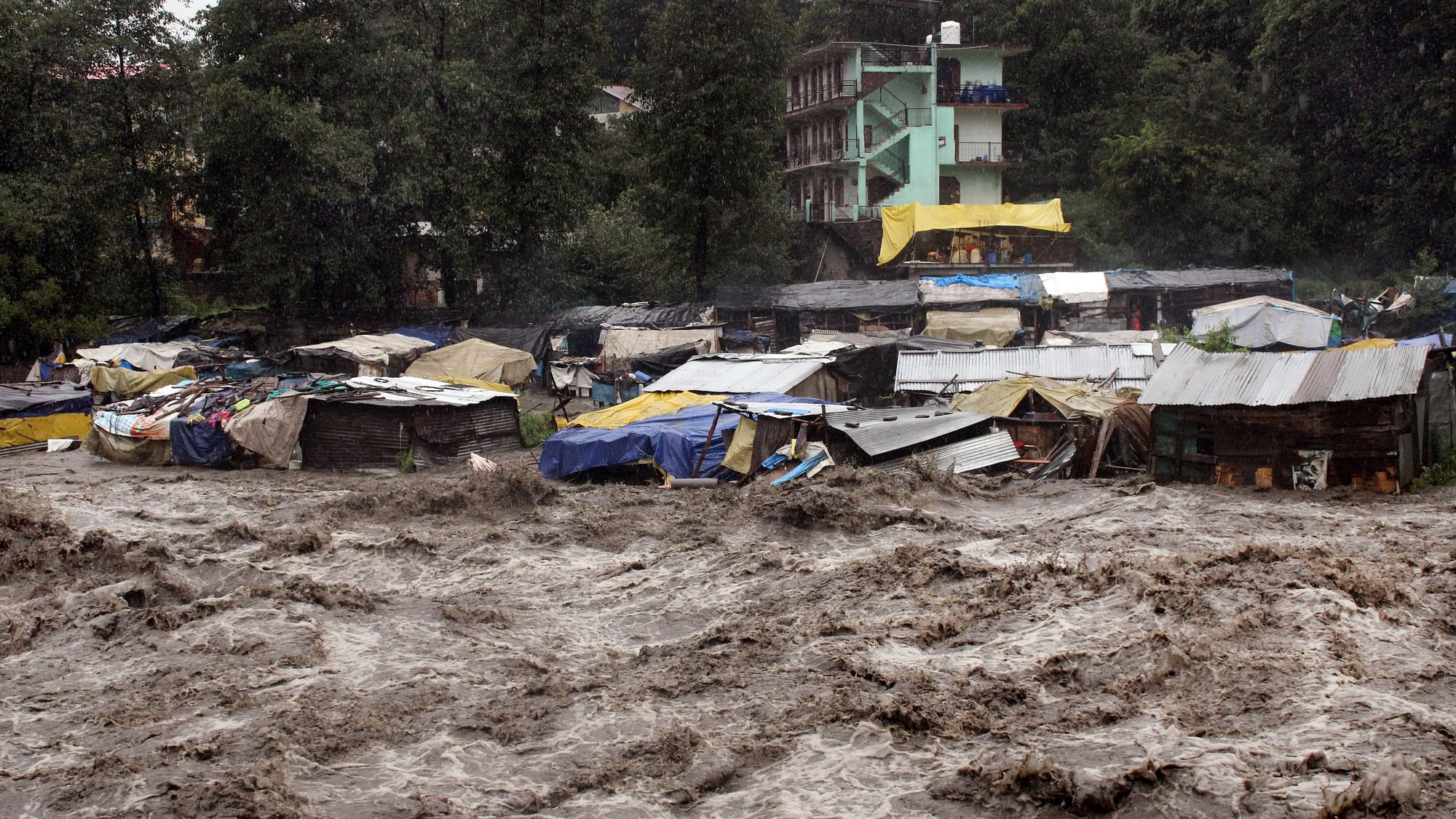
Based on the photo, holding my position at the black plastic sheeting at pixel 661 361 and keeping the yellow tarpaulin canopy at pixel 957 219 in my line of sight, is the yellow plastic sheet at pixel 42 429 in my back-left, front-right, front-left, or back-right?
back-left

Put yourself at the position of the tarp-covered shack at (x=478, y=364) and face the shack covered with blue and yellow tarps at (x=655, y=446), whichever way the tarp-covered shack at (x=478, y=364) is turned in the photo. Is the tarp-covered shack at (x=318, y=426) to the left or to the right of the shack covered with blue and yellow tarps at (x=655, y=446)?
right

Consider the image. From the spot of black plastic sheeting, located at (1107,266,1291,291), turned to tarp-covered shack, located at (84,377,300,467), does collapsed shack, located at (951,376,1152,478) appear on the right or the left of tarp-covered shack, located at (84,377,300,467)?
left
